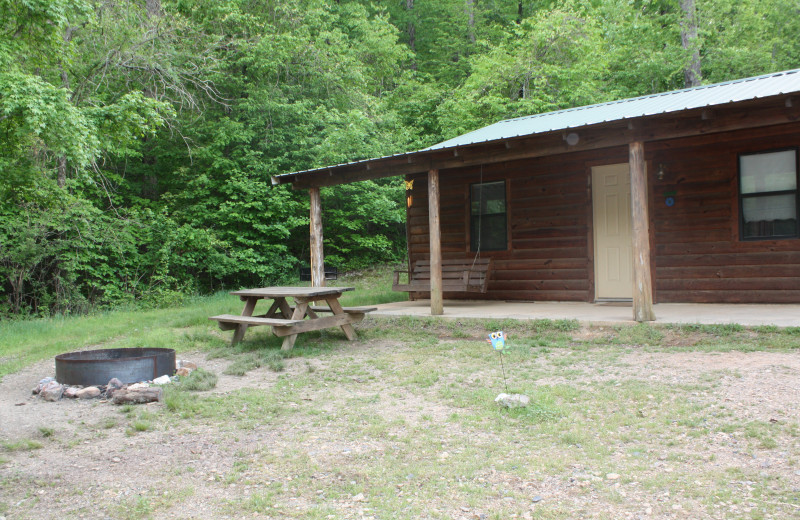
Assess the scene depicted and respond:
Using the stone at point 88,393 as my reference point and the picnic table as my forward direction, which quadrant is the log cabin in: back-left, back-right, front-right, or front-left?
front-right

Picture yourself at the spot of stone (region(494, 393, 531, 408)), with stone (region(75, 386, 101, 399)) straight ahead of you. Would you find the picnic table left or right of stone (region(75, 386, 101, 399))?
right

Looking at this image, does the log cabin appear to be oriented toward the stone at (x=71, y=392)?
yes

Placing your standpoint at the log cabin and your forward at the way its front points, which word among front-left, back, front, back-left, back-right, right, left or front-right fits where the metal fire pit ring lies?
front

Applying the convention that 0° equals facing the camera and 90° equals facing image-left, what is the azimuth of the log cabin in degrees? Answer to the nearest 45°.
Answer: approximately 45°

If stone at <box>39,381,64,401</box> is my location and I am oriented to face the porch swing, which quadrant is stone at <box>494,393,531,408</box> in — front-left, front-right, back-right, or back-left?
front-right

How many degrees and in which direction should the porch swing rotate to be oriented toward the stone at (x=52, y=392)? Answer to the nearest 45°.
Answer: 0° — it already faces it

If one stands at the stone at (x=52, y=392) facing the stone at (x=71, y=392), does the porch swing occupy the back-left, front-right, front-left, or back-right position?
front-left

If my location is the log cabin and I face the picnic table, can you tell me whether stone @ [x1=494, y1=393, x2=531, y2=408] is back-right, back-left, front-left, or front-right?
front-left

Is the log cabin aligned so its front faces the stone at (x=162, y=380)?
yes

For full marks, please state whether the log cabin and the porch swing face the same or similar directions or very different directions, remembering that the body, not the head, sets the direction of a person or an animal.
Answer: same or similar directions

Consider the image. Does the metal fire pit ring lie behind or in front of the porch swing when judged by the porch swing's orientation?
in front
